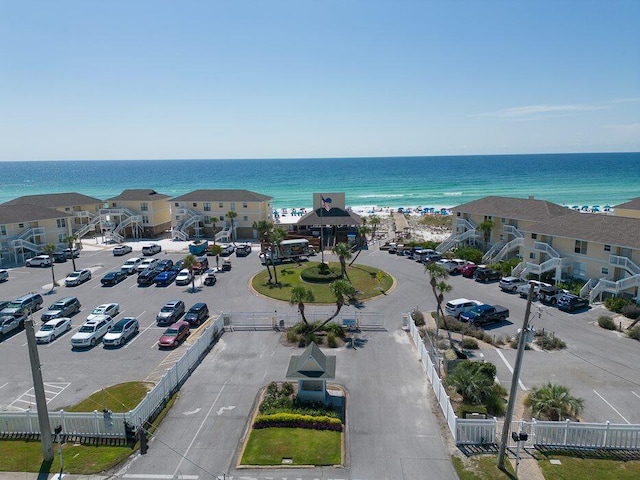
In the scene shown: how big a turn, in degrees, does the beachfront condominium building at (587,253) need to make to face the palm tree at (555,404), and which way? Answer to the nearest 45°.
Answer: approximately 45° to its left

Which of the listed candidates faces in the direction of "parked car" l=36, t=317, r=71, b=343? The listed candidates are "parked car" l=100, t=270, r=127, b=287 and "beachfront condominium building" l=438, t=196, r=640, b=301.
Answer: the beachfront condominium building

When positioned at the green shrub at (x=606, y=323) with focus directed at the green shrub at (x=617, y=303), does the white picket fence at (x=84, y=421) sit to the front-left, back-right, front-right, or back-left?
back-left

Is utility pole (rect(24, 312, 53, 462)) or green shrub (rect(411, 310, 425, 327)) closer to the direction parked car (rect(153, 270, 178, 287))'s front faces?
the utility pole

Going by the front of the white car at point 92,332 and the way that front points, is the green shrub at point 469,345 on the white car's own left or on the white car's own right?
on the white car's own left

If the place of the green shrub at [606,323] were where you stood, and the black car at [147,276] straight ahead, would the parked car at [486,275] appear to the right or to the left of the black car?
right

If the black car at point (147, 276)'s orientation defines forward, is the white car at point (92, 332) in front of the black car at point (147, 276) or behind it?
in front

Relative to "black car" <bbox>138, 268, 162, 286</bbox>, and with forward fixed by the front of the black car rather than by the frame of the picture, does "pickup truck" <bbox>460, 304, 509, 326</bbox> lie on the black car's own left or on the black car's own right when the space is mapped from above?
on the black car's own left
